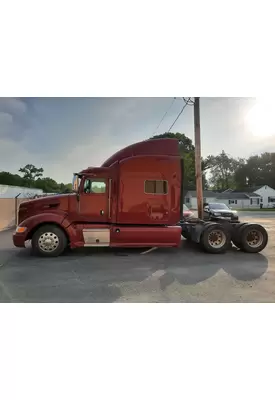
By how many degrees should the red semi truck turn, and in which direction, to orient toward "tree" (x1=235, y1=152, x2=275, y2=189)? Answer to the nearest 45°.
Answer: approximately 180°

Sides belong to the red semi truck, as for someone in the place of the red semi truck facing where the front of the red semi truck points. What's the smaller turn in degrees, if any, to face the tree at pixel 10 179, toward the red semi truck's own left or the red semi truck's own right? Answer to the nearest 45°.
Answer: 0° — it already faces it

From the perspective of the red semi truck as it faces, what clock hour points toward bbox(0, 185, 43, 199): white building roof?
The white building roof is roughly at 1 o'clock from the red semi truck.

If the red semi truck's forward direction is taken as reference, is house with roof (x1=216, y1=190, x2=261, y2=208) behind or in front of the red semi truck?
behind

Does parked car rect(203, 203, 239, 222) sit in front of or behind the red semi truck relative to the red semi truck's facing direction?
behind

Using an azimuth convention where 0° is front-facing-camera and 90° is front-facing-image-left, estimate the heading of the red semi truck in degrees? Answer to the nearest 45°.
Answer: approximately 90°

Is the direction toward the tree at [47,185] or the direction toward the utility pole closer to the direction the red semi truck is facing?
the tree

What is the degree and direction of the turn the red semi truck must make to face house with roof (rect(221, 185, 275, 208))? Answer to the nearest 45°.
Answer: approximately 135° to its right
